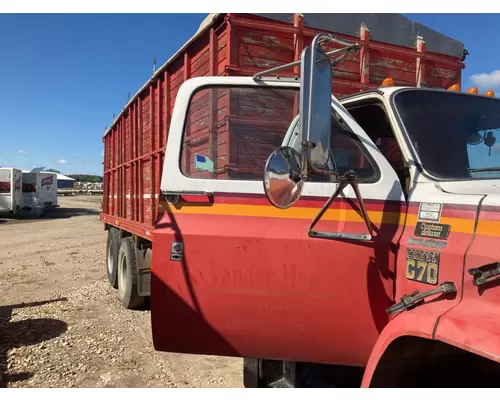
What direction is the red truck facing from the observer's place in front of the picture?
facing the viewer and to the right of the viewer

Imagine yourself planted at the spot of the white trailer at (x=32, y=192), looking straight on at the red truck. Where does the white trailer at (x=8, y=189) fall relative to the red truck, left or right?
right

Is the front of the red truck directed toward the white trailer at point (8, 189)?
no

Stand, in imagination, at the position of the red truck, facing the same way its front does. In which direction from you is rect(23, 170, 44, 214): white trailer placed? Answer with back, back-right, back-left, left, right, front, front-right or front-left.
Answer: back

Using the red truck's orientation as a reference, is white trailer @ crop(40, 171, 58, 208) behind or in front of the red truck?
behind

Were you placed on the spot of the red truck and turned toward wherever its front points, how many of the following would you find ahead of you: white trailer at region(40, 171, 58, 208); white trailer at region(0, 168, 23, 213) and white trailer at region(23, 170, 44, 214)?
0
